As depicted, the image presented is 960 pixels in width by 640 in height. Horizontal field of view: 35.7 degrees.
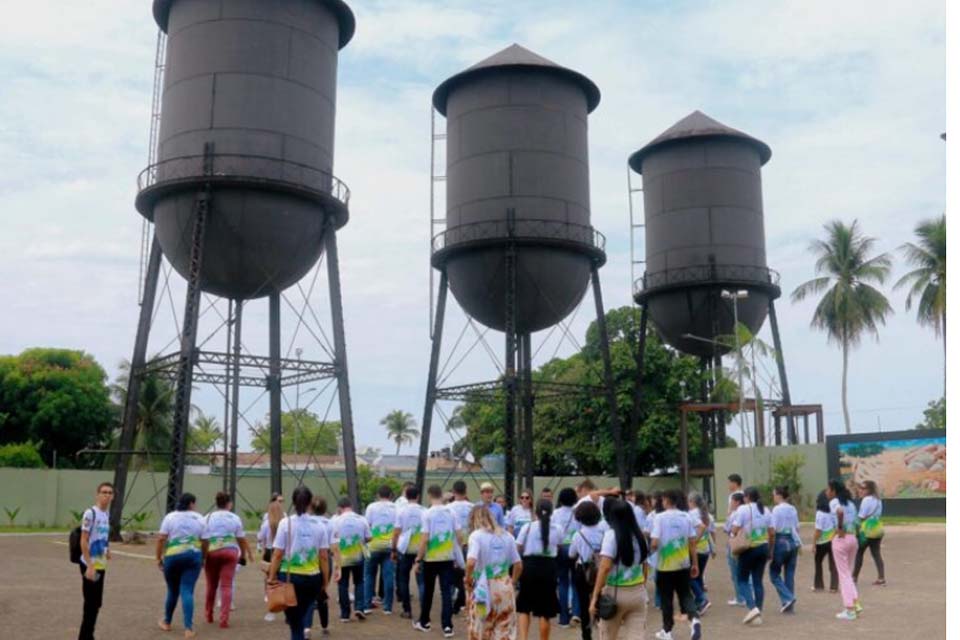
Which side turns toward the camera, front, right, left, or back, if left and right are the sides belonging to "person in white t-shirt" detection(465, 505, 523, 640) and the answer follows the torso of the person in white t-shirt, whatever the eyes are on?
back

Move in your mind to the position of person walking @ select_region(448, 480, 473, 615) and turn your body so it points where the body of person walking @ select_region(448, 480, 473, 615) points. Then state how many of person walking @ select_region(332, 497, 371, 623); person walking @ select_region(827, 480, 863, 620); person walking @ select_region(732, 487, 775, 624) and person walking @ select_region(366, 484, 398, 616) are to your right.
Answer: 2

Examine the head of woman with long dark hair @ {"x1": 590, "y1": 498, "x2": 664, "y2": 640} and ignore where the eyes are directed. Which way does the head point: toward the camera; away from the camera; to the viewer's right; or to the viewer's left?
away from the camera

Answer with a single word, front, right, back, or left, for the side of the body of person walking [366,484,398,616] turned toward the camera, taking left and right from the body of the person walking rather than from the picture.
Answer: back

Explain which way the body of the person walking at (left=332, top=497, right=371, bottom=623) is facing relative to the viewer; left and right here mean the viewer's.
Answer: facing away from the viewer

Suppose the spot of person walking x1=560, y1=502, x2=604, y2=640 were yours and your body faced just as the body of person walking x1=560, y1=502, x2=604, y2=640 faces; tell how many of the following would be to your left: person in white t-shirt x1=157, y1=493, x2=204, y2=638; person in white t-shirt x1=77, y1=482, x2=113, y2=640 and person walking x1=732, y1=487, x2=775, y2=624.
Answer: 2

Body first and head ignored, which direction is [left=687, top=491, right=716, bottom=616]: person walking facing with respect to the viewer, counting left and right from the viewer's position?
facing away from the viewer and to the left of the viewer

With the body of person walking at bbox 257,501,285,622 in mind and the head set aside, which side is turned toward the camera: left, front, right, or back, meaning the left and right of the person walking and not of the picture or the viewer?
back

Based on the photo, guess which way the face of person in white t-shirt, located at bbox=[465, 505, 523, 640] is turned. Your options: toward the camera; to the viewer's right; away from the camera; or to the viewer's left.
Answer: away from the camera

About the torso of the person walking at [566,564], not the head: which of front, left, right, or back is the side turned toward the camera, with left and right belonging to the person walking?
back

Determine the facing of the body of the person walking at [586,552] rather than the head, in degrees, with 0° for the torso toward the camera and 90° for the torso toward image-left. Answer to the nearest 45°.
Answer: approximately 180°

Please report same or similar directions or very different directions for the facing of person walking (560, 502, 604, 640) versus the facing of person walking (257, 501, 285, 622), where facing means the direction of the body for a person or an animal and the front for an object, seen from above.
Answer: same or similar directions

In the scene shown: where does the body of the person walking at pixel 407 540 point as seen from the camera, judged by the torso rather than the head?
away from the camera

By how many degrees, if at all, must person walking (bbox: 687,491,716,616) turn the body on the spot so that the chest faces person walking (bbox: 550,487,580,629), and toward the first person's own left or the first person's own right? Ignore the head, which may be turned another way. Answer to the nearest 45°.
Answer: approximately 90° to the first person's own left

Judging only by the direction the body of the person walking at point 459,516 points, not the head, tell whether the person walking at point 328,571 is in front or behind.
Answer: behind
